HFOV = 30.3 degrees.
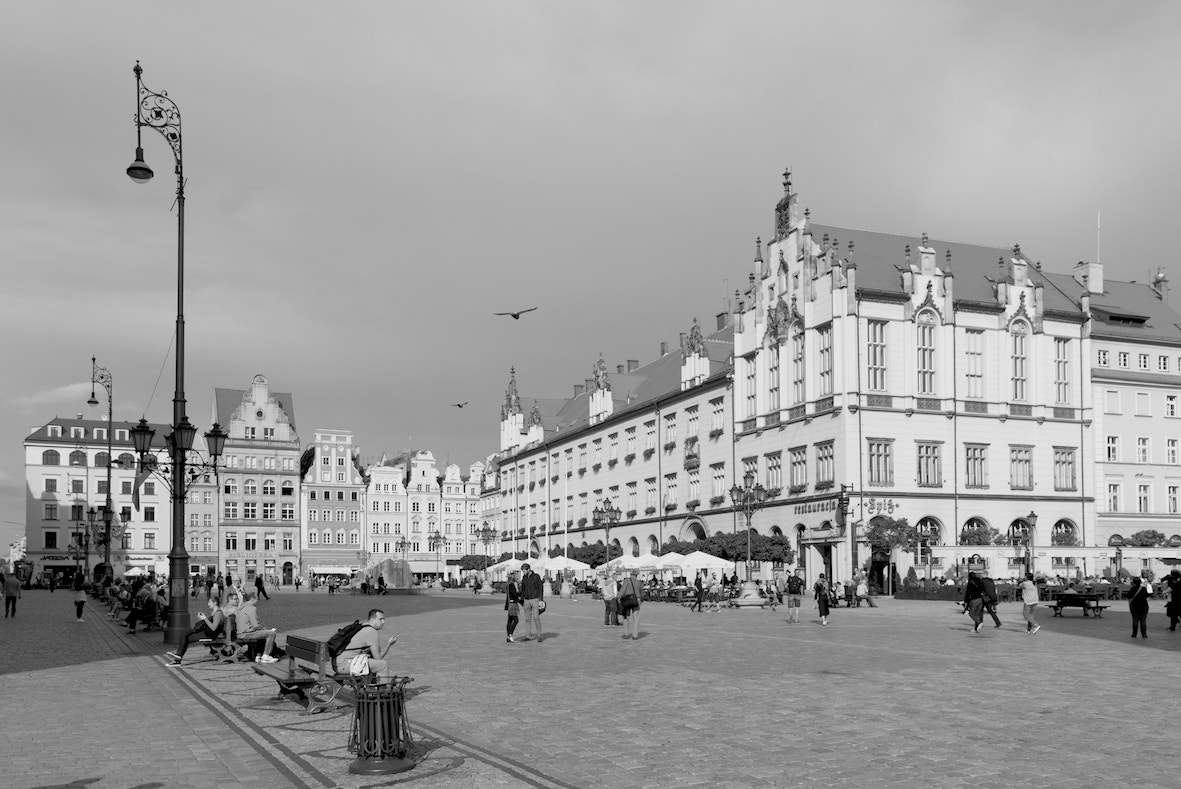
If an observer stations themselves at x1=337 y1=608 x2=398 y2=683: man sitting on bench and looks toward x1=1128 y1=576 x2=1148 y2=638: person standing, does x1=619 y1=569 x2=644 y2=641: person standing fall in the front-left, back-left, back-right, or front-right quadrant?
front-left

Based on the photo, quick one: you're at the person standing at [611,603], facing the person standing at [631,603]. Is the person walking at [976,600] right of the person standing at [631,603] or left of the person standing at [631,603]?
left

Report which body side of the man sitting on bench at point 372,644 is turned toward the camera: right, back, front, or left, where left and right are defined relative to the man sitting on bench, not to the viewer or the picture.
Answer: right

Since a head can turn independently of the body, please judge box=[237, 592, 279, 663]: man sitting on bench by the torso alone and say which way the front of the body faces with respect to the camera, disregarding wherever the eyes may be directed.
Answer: to the viewer's right

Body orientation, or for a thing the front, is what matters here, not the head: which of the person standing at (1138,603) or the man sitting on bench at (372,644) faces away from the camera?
the person standing

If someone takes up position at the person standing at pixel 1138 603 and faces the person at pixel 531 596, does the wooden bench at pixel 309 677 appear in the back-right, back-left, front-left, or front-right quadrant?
front-left

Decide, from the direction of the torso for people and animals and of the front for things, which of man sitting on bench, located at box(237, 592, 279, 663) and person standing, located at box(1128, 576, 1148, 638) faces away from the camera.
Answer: the person standing

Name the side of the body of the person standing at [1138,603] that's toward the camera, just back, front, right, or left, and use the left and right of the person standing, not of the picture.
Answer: back

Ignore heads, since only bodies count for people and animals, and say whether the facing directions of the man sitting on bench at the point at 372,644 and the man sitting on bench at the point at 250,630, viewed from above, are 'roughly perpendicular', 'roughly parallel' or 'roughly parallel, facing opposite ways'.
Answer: roughly parallel
